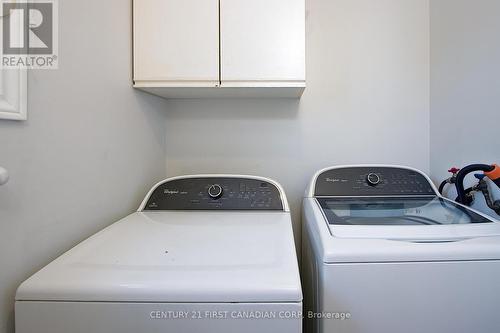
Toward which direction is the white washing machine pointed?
toward the camera

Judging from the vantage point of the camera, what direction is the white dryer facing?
facing the viewer

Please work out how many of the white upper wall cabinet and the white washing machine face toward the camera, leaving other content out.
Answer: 2

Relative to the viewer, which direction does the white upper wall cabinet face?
toward the camera

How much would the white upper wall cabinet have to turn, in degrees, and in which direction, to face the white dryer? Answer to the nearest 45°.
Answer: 0° — it already faces it

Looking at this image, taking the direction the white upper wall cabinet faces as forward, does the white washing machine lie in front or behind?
in front

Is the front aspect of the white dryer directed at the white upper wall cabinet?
no

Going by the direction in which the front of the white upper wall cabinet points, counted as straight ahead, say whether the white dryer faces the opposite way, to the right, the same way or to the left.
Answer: the same way
